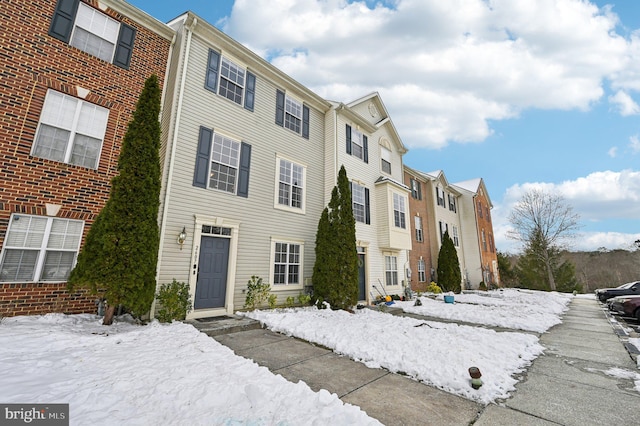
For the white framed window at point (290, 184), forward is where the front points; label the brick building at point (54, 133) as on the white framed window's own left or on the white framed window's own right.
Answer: on the white framed window's own right

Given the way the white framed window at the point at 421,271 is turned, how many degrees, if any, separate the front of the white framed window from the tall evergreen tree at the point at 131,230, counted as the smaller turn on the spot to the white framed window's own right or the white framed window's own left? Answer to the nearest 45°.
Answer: approximately 45° to the white framed window's own right

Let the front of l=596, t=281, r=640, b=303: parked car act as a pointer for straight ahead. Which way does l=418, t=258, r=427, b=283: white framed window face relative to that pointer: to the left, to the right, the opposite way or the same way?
the opposite way

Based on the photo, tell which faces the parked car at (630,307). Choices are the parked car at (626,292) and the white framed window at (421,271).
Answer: the white framed window

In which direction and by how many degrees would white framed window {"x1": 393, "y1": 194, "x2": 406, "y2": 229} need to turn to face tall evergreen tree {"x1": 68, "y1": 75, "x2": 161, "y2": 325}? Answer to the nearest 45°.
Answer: approximately 90° to its right

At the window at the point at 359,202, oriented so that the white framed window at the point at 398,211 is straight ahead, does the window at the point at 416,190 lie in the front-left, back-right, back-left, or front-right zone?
front-left

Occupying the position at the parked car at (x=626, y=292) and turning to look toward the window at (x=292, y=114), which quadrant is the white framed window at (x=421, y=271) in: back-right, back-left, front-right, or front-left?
front-right

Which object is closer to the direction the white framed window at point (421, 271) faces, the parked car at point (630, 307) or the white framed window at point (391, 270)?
the parked car

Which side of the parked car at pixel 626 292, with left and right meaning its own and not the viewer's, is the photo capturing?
left

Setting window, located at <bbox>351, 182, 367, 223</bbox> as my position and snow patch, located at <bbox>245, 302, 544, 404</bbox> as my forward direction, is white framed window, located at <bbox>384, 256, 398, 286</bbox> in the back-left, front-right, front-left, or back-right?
back-left

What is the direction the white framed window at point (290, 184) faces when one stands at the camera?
facing the viewer and to the right of the viewer

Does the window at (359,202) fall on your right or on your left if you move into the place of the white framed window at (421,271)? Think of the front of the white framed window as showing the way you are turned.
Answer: on your right

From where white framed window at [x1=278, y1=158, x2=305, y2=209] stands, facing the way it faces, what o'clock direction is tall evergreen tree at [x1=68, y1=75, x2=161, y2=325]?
The tall evergreen tree is roughly at 3 o'clock from the white framed window.

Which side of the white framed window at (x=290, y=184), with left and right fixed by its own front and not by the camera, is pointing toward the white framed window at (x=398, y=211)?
left

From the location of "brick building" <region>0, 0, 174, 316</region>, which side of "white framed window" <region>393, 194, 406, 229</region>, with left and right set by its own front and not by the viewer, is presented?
right

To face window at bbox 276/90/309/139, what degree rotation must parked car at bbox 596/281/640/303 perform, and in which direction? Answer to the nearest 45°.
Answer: approximately 45° to its left
